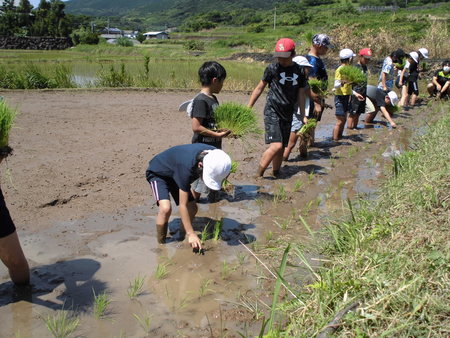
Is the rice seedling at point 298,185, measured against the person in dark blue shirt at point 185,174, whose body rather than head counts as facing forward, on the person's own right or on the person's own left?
on the person's own left

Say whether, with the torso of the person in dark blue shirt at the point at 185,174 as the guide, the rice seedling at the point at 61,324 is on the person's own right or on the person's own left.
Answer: on the person's own right

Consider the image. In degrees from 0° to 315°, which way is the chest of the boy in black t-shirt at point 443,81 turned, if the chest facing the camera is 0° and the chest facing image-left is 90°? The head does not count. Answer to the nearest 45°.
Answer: approximately 45°

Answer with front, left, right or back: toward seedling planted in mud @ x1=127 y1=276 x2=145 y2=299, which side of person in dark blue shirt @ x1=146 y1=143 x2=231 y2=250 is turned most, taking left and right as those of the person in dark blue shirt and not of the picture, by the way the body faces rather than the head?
right

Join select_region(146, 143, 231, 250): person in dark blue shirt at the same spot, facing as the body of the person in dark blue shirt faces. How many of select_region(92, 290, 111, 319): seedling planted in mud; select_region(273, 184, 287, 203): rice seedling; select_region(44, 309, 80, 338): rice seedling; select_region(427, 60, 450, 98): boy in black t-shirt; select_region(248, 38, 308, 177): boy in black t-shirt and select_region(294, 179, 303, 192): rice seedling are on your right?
2

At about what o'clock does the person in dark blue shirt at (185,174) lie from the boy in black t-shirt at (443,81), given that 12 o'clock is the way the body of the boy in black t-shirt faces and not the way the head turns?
The person in dark blue shirt is roughly at 11 o'clock from the boy in black t-shirt.

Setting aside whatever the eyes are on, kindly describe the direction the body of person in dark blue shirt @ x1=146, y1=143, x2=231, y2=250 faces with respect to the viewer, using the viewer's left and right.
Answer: facing the viewer and to the right of the viewer

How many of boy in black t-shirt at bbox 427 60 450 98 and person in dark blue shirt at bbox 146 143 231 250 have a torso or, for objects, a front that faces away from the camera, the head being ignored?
0

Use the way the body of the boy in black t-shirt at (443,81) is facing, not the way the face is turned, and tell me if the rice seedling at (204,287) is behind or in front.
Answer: in front

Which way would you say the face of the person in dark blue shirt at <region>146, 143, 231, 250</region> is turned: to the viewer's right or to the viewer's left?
to the viewer's right
